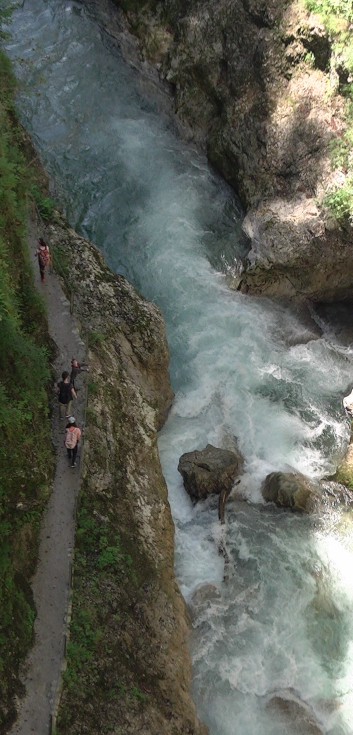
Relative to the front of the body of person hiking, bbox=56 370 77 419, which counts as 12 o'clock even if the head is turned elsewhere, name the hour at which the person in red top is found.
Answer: The person in red top is roughly at 11 o'clock from the person hiking.

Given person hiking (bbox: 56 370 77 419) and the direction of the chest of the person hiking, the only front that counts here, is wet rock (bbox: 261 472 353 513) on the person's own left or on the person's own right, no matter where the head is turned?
on the person's own right

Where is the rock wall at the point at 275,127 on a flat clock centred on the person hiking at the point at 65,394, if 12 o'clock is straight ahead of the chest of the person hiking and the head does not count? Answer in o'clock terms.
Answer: The rock wall is roughly at 12 o'clock from the person hiking.

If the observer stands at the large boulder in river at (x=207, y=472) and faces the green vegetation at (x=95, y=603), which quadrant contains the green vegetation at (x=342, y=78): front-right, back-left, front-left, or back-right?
back-right

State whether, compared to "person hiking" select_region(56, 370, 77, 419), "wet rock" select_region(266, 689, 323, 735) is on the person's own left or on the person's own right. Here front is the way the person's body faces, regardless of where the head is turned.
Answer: on the person's own right

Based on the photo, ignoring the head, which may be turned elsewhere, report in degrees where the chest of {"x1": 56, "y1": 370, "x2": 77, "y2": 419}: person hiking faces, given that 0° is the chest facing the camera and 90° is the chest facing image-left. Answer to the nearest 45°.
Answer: approximately 180°

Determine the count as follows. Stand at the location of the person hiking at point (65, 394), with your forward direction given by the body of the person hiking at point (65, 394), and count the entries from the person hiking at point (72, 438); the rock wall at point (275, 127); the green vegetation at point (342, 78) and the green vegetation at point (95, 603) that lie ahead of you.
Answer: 2

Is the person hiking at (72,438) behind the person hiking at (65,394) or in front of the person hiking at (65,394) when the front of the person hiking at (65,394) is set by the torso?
behind

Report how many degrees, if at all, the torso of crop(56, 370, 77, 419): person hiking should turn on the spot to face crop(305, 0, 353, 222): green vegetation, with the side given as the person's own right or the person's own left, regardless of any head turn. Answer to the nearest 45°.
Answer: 0° — they already face it
